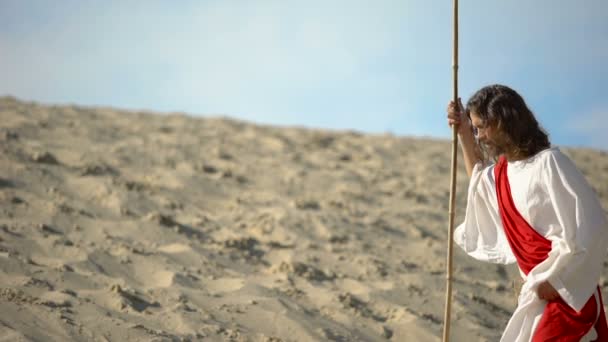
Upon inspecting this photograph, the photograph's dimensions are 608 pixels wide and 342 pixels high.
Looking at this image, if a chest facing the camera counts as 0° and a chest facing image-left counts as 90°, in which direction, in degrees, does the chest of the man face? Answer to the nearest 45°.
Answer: approximately 45°
